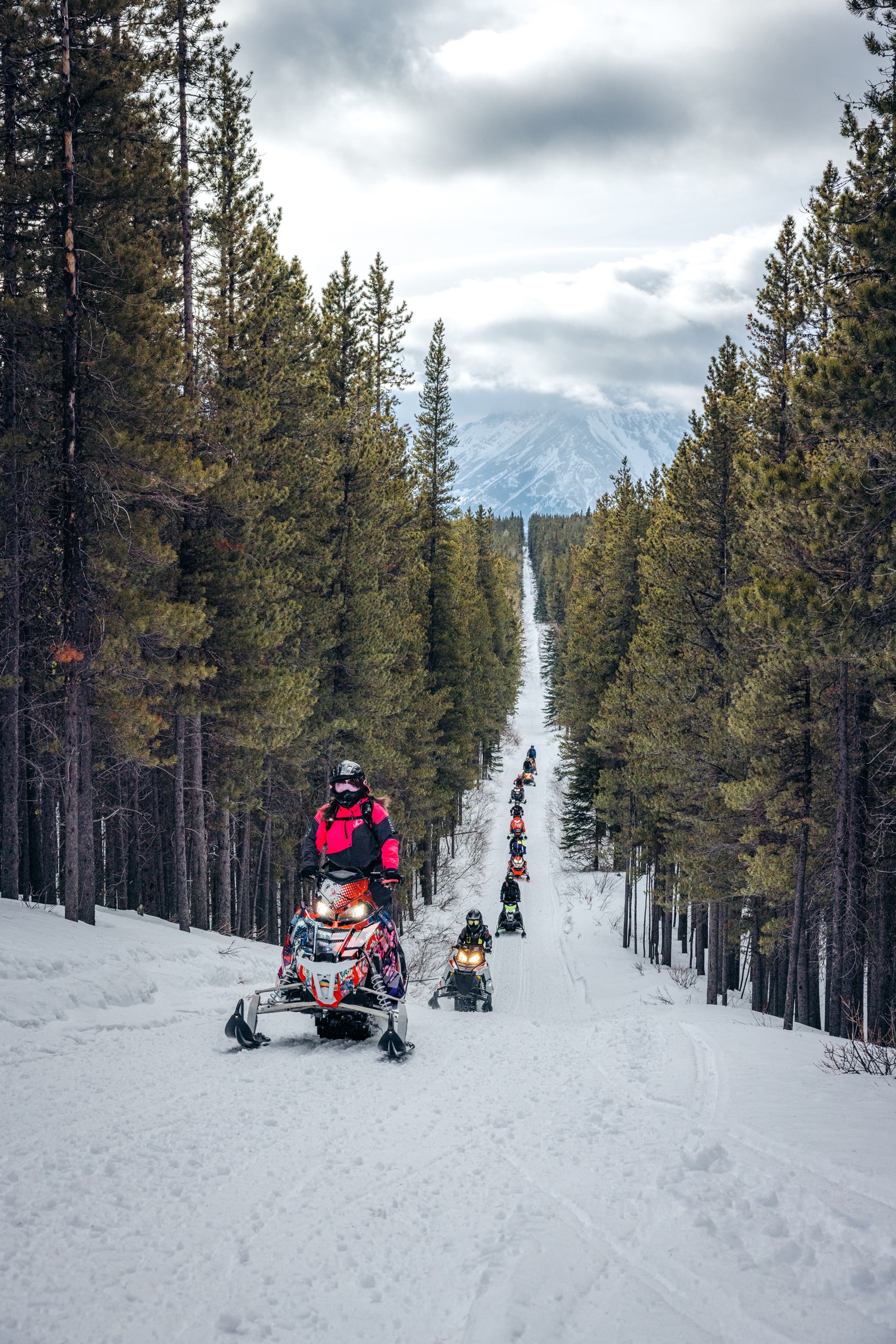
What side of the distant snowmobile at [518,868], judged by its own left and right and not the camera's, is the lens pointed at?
front

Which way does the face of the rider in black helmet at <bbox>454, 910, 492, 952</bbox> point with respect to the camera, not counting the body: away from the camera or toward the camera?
toward the camera

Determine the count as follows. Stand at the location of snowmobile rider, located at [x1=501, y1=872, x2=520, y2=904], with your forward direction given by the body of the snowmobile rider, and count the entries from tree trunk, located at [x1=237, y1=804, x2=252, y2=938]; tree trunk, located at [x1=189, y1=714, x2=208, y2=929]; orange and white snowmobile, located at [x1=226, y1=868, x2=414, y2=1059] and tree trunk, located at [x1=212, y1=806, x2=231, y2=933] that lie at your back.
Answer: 0

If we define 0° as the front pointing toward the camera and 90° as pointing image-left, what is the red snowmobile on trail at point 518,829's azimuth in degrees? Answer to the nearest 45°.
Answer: approximately 0°

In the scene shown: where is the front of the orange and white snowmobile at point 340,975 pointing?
toward the camera

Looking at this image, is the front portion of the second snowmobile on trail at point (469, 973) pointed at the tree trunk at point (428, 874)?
no

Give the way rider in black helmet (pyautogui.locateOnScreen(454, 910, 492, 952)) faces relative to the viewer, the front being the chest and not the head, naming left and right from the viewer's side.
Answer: facing the viewer

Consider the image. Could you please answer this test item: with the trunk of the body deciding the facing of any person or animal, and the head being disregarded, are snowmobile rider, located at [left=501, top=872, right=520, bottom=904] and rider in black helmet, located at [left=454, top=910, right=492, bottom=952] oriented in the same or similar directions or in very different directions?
same or similar directions

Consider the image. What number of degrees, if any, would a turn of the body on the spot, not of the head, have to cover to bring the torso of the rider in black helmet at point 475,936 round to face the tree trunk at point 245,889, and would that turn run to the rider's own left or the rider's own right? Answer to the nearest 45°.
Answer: approximately 135° to the rider's own right

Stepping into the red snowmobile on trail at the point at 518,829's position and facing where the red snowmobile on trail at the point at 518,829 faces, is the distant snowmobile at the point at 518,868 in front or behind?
in front

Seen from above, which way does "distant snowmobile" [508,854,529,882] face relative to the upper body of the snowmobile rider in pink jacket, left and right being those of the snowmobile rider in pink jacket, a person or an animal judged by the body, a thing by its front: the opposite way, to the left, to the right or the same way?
the same way

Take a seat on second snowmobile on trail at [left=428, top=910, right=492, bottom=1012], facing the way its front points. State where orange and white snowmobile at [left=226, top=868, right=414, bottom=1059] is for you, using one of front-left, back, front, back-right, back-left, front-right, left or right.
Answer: front

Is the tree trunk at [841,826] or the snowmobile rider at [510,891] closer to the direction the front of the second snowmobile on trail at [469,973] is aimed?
the tree trunk

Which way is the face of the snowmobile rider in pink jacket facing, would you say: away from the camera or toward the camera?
toward the camera

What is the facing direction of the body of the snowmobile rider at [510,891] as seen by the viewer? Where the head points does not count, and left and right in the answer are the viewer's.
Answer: facing the viewer

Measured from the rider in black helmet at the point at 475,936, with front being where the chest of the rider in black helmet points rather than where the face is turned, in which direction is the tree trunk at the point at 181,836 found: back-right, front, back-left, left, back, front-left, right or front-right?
right

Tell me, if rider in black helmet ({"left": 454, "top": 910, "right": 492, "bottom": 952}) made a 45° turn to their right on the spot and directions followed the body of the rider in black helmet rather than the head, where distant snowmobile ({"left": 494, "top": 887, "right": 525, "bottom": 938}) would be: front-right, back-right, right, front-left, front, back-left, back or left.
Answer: back-right
